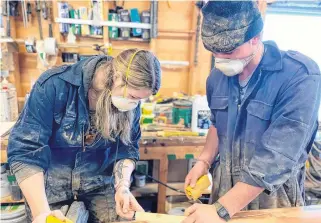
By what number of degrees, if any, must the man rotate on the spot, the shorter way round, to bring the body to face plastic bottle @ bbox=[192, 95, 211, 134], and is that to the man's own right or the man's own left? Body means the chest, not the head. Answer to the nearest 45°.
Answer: approximately 135° to the man's own right

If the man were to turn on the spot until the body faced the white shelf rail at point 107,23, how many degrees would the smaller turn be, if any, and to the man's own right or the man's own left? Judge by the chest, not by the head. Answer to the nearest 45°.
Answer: approximately 90° to the man's own right

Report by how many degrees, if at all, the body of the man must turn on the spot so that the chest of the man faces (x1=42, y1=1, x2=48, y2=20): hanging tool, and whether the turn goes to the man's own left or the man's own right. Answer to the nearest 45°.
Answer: approximately 90° to the man's own right

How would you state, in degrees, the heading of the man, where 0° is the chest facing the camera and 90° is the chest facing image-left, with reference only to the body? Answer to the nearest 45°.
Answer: approximately 45°

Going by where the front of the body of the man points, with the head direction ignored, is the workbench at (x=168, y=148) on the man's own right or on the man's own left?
on the man's own right

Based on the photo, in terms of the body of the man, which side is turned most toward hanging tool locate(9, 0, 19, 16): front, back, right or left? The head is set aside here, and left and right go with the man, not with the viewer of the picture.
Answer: right
